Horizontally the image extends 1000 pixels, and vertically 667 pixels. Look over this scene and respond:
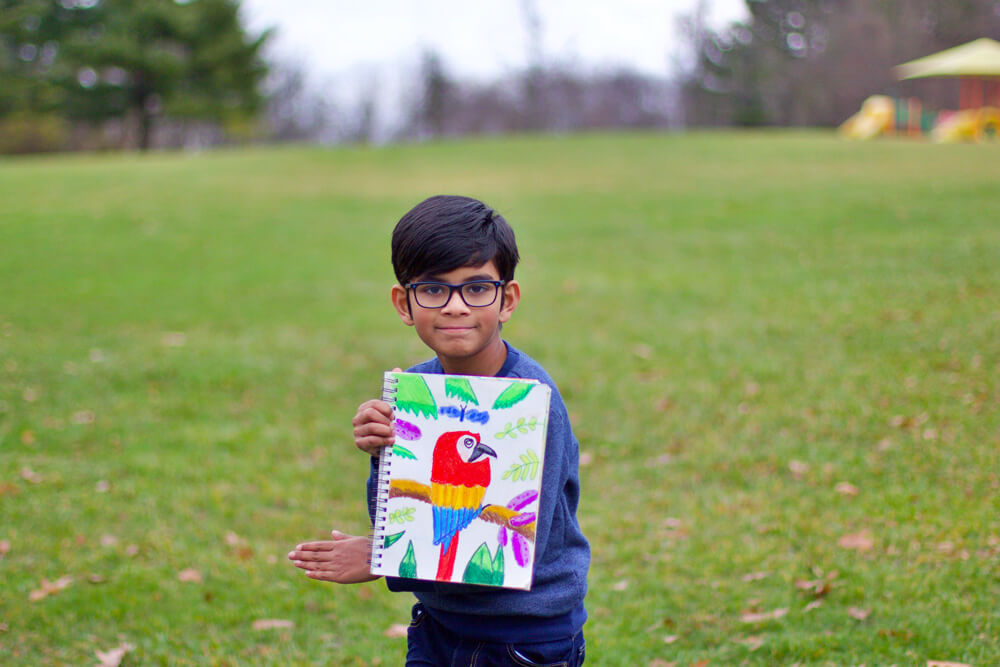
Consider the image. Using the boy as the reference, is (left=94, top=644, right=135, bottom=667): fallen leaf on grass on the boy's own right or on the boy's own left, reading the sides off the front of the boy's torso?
on the boy's own right

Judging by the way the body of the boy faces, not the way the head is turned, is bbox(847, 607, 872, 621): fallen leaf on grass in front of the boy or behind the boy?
behind

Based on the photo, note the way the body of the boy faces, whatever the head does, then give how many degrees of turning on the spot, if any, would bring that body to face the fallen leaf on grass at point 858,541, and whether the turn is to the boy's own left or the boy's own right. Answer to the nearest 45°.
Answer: approximately 180°

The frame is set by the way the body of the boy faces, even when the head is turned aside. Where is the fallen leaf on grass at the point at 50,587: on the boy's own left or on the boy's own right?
on the boy's own right

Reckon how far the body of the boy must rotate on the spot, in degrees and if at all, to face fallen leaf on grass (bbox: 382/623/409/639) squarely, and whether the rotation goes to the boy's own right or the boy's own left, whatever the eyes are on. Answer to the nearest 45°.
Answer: approximately 135° to the boy's own right

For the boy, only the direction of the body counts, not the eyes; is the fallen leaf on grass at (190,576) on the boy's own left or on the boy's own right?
on the boy's own right

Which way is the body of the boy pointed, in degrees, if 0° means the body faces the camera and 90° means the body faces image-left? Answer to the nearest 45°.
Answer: approximately 45°

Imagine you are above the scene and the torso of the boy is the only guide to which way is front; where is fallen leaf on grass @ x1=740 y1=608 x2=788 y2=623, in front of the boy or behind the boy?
behind

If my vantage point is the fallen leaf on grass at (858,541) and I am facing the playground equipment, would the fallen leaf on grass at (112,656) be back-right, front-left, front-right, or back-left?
back-left

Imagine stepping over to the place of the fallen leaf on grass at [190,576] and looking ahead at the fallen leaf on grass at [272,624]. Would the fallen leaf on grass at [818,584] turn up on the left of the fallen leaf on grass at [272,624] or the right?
left
